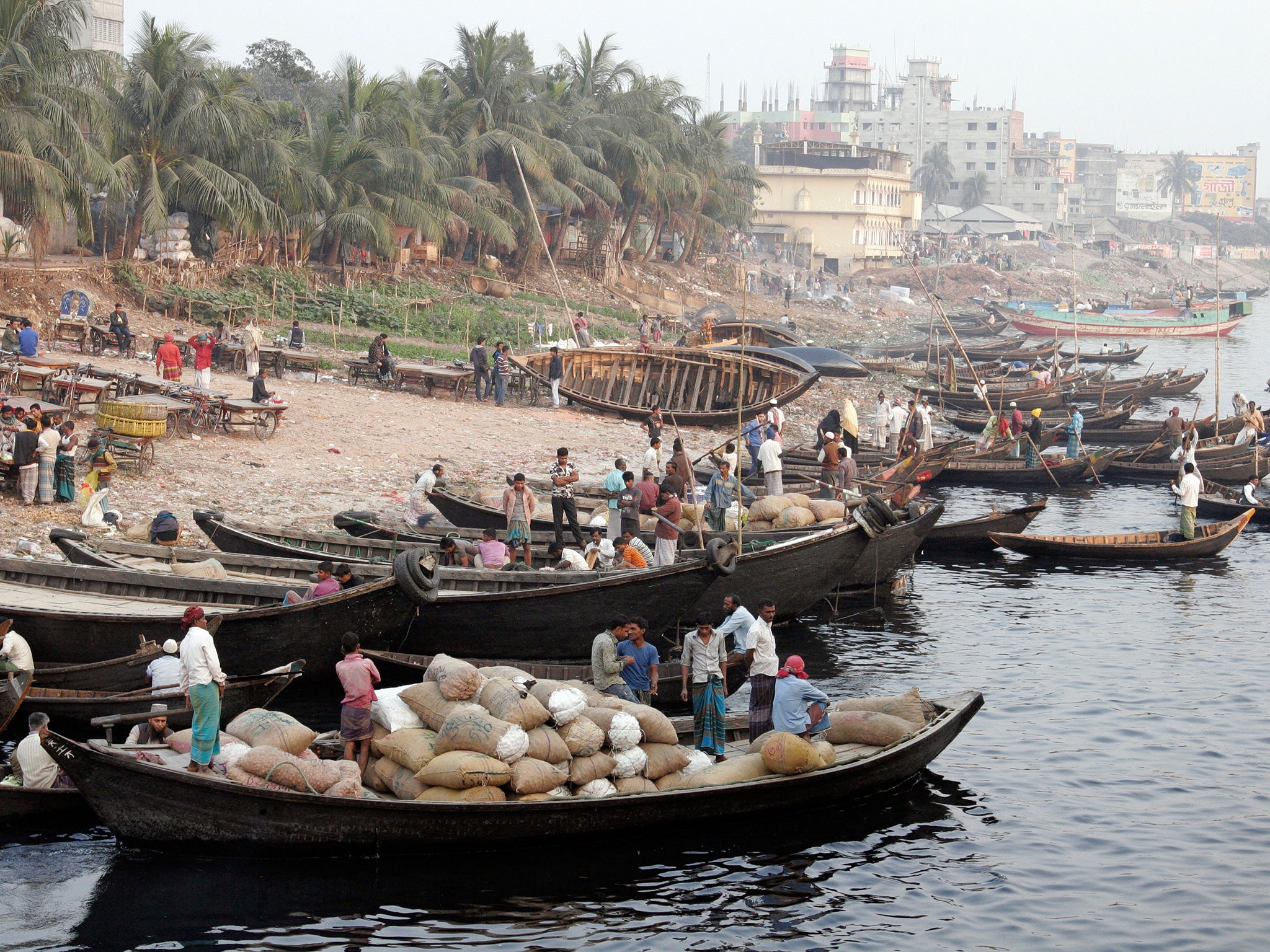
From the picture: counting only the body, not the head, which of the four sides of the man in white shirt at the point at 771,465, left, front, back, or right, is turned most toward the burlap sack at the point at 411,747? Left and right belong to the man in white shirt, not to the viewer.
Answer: back

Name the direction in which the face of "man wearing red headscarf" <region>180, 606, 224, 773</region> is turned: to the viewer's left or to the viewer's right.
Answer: to the viewer's right

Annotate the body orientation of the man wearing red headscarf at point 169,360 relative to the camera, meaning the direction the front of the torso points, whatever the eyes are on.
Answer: away from the camera

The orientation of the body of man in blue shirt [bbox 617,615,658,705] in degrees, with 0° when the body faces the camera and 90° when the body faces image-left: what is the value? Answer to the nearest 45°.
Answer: approximately 45°

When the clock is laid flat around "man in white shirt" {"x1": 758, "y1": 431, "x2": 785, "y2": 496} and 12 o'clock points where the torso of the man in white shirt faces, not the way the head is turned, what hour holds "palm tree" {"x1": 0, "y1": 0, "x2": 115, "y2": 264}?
The palm tree is roughly at 10 o'clock from the man in white shirt.

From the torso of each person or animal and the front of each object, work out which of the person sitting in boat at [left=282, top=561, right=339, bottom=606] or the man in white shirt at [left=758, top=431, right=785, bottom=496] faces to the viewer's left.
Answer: the person sitting in boat
